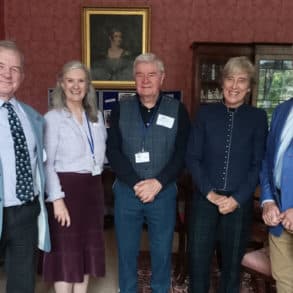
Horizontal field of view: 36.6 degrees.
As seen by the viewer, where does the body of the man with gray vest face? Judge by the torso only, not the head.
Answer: toward the camera

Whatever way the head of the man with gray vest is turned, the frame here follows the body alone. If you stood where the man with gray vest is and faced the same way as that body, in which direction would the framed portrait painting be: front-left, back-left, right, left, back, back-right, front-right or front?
back

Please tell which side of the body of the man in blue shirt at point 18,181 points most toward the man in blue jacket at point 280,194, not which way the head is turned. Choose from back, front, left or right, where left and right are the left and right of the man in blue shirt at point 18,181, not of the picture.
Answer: left

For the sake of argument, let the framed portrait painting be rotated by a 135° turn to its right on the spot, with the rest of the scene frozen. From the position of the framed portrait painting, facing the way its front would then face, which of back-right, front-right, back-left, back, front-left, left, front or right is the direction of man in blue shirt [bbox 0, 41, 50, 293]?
back-left

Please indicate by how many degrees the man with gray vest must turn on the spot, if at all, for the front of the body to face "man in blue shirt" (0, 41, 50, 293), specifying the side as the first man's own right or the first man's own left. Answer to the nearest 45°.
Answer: approximately 45° to the first man's own right

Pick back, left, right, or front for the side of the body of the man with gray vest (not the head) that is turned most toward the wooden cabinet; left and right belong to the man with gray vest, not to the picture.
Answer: back

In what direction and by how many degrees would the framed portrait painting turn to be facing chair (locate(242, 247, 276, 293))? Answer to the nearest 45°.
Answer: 0° — it already faces it

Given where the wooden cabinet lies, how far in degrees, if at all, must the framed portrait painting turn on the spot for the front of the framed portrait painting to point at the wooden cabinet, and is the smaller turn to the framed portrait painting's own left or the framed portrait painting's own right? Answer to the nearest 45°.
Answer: approximately 90° to the framed portrait painting's own left

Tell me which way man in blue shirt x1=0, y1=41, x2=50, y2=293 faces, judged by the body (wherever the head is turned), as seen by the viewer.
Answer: toward the camera

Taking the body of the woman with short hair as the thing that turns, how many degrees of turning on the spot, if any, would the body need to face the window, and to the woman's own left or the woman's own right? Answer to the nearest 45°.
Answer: approximately 180°

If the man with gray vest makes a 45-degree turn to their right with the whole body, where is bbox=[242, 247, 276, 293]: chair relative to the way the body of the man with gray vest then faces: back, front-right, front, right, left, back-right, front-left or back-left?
back-left

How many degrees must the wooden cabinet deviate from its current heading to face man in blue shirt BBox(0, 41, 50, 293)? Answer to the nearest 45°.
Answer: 0° — it already faces them
